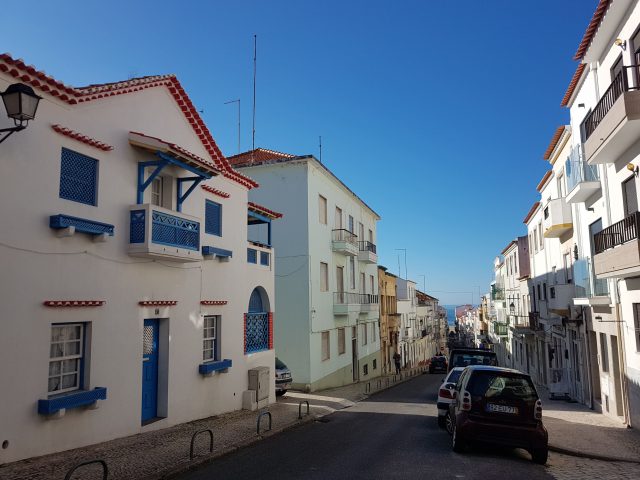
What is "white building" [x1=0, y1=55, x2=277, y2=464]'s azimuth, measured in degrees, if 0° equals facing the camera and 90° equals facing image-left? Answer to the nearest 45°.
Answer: approximately 315°

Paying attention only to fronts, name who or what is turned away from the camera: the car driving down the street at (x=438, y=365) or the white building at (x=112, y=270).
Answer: the car driving down the street

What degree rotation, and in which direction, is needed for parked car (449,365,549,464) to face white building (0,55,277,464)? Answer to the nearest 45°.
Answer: approximately 90° to its left

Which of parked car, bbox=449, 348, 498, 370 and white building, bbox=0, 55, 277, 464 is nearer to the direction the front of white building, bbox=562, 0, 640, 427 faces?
the white building

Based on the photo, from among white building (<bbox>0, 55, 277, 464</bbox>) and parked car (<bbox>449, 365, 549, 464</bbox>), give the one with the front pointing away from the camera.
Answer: the parked car

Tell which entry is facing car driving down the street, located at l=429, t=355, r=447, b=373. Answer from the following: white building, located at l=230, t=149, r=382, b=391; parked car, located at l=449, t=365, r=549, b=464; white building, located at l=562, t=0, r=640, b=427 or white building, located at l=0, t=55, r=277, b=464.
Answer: parked car, located at l=449, t=365, r=549, b=464

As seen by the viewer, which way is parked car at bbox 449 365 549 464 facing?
away from the camera

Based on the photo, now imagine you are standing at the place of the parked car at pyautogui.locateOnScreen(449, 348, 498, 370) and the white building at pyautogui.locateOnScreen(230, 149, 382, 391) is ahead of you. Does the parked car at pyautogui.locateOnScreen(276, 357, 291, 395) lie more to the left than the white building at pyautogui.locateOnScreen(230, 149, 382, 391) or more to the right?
left

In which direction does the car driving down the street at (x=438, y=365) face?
away from the camera

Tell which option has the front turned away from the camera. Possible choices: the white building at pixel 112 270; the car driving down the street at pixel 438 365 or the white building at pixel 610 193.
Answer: the car driving down the street

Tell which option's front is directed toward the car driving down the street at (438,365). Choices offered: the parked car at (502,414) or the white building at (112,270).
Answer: the parked car at (502,414)
